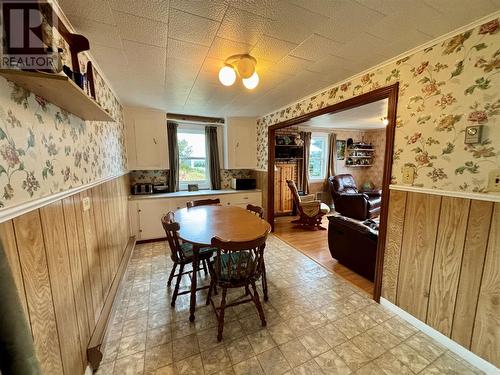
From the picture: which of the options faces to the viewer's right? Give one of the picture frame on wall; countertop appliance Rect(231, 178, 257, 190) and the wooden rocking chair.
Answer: the wooden rocking chair

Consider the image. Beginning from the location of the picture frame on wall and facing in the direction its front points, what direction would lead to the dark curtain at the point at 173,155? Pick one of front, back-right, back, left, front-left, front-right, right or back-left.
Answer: front-right

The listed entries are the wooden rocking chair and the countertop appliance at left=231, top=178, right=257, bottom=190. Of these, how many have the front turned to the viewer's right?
1

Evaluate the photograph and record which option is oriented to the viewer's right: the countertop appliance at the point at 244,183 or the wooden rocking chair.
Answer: the wooden rocking chair

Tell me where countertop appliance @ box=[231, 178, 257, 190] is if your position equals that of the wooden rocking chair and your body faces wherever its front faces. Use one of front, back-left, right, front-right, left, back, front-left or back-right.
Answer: back

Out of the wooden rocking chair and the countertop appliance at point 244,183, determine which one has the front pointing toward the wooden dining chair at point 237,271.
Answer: the countertop appliance

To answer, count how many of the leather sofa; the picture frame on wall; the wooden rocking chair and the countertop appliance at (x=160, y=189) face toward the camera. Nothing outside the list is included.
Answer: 2

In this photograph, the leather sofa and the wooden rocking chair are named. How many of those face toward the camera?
0

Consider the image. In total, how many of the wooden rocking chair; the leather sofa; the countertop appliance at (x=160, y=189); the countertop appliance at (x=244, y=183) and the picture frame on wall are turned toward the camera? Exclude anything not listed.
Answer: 3

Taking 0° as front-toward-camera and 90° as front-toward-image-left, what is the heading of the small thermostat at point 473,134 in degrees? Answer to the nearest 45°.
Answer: approximately 45°

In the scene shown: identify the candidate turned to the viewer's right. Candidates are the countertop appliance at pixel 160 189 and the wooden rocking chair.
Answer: the wooden rocking chair
